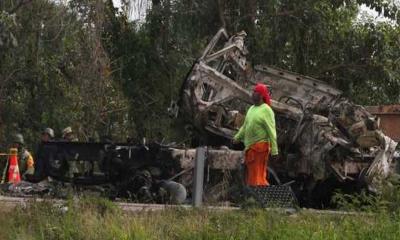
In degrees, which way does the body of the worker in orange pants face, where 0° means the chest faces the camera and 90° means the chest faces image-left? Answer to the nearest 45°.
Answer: approximately 45°

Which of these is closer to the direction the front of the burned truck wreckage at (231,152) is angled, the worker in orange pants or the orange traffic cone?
the worker in orange pants

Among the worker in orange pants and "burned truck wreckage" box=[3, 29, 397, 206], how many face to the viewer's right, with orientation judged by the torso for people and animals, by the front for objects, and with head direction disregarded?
1

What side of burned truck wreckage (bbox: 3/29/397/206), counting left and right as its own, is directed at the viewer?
right

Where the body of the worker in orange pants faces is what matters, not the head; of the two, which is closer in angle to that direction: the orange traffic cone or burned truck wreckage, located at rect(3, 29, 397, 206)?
the orange traffic cone

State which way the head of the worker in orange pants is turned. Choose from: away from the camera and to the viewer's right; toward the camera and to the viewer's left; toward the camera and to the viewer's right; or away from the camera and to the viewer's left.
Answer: toward the camera and to the viewer's left

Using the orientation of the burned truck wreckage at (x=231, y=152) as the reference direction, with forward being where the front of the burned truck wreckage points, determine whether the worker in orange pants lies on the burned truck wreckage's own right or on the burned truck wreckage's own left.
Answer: on the burned truck wreckage's own right

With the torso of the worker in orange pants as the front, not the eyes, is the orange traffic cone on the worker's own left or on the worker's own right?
on the worker's own right

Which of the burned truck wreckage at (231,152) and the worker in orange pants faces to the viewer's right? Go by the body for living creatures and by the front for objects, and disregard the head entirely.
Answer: the burned truck wreckage
